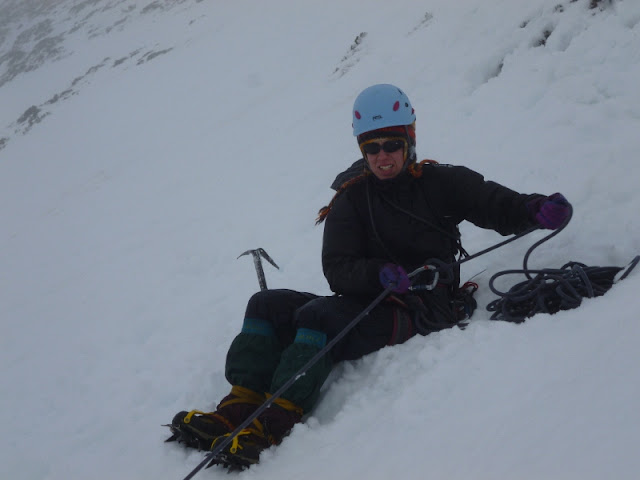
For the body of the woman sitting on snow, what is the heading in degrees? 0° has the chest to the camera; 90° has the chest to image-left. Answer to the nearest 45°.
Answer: approximately 45°
